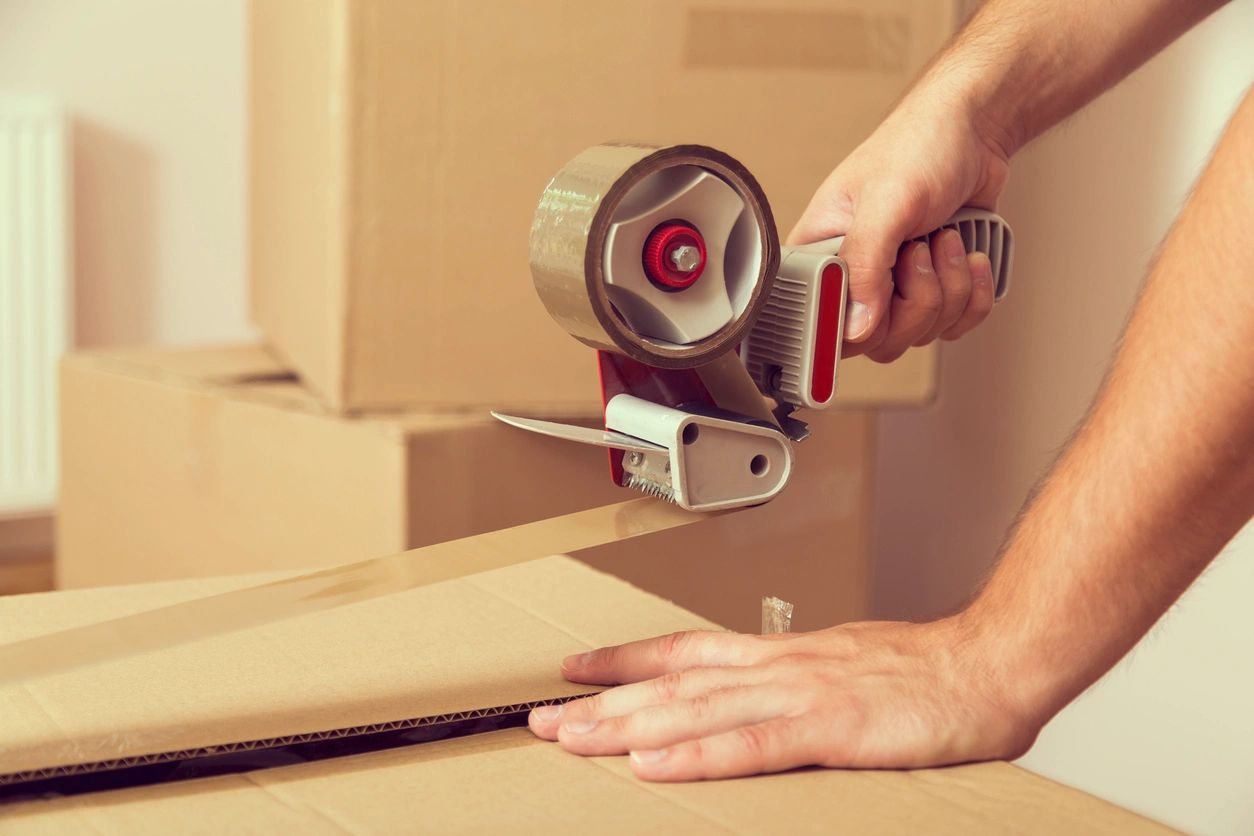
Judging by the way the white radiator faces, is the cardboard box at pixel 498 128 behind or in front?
in front

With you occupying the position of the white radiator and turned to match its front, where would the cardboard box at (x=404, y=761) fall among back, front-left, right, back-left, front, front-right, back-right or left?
front

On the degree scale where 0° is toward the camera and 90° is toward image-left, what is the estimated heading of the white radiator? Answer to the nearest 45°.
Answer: approximately 0°

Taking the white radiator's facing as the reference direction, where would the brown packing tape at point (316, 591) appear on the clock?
The brown packing tape is roughly at 12 o'clock from the white radiator.

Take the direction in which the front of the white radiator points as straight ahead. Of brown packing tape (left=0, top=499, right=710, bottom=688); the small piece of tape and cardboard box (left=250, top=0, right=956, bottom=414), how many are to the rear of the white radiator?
0

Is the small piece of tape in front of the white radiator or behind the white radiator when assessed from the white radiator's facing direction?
in front
